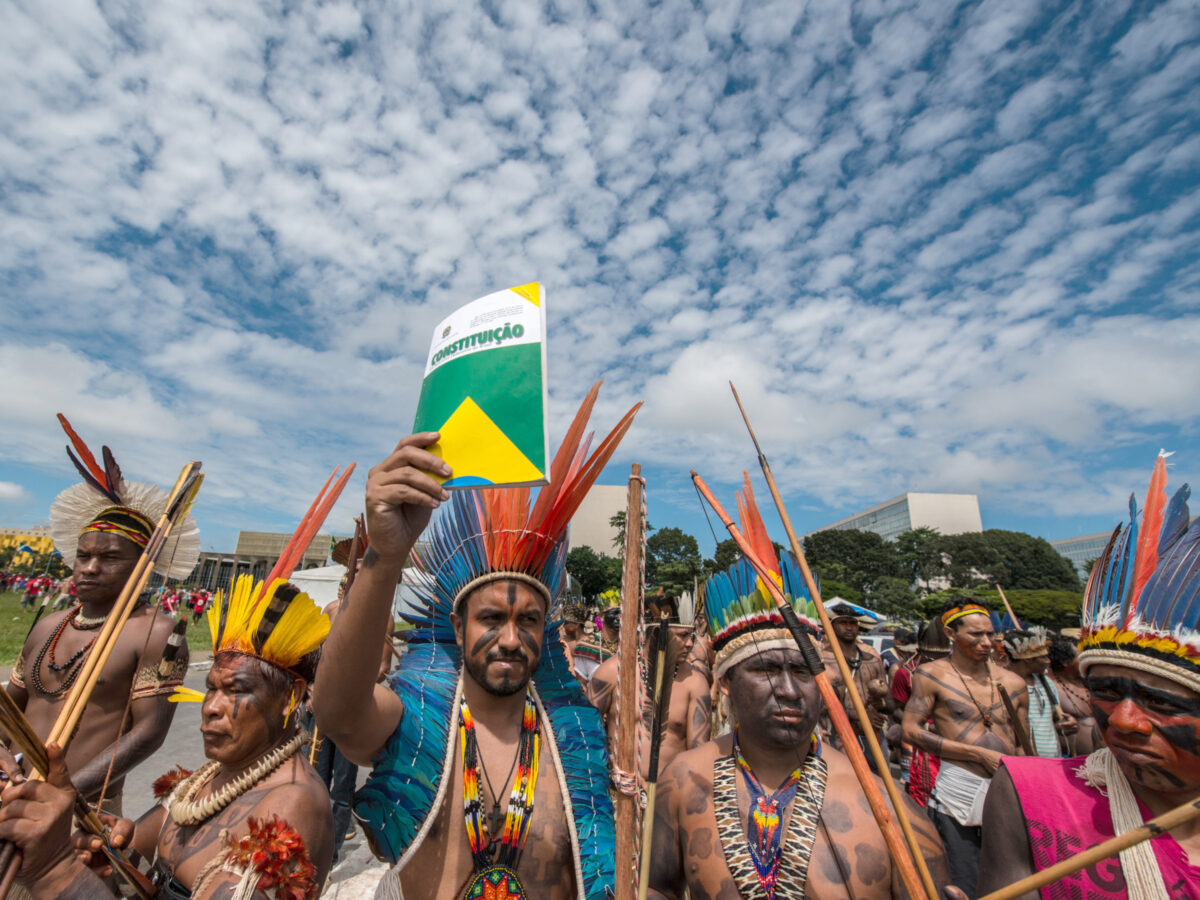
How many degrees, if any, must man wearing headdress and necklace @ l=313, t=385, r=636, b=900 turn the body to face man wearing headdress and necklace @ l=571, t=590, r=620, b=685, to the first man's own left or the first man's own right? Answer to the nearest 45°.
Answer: approximately 180°

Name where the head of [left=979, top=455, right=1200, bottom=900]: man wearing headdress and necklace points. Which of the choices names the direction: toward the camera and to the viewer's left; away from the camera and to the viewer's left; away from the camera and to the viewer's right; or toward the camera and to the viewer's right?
toward the camera and to the viewer's left

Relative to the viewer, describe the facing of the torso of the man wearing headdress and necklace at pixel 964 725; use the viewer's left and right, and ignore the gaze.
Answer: facing the viewer and to the right of the viewer

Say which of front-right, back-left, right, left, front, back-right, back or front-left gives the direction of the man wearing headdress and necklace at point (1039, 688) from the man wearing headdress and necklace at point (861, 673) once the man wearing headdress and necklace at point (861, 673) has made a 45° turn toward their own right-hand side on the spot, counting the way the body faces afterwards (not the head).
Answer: left

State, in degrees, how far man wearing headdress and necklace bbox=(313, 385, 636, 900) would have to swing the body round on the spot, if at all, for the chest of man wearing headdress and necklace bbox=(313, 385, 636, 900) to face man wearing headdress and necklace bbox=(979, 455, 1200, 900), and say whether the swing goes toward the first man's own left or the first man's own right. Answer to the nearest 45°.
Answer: approximately 90° to the first man's own left

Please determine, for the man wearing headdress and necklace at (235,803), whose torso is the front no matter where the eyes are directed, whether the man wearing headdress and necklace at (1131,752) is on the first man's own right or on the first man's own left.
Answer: on the first man's own left

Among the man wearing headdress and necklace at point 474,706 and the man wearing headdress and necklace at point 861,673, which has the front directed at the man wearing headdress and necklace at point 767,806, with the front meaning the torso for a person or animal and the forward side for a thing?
the man wearing headdress and necklace at point 861,673

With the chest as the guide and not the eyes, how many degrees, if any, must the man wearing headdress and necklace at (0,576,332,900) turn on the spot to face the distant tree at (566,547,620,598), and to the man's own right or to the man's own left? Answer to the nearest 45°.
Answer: approximately 180°
